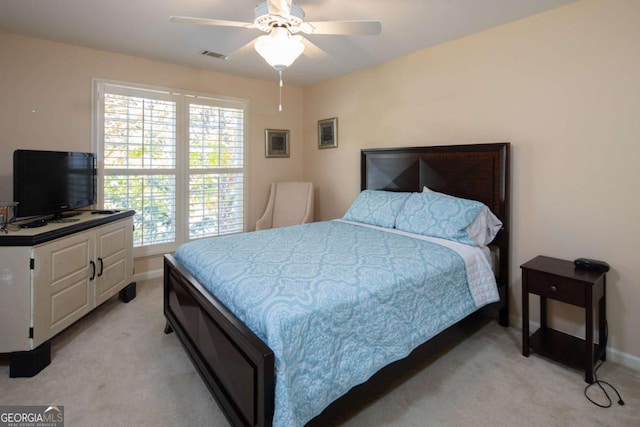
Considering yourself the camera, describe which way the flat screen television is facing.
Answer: facing the viewer and to the right of the viewer

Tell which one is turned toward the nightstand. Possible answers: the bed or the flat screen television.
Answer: the flat screen television

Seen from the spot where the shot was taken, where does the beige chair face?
facing the viewer and to the left of the viewer

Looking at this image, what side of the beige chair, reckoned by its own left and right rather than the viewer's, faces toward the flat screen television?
front

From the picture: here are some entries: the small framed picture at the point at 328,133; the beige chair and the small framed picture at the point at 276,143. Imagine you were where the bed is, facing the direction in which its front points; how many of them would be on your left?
0

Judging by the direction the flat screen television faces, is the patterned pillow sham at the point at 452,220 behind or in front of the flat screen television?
in front

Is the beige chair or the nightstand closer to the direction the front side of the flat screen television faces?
the nightstand

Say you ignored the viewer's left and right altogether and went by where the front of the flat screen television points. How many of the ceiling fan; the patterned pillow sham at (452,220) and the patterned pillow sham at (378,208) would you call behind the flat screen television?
0

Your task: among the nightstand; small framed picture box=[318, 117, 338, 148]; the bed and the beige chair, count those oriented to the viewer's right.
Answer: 0

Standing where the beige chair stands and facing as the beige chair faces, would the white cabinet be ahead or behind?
ahead

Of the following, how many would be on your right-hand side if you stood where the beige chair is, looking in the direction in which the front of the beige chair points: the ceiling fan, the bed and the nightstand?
0

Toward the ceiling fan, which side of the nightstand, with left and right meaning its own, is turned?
front
